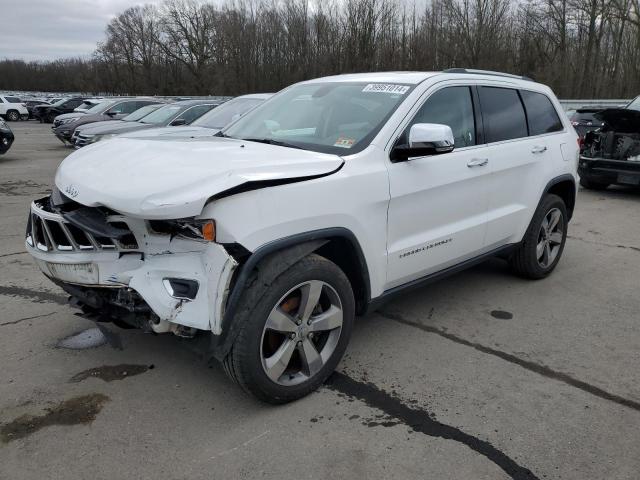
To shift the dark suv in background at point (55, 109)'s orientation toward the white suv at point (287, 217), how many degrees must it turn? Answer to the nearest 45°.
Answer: approximately 45° to its left

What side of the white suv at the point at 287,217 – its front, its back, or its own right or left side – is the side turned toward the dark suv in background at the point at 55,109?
right

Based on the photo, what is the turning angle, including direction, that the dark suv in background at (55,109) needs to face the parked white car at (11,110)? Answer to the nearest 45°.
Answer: approximately 90° to its right

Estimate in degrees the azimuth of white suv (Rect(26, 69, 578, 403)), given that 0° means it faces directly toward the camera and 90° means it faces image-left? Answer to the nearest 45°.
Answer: approximately 45°

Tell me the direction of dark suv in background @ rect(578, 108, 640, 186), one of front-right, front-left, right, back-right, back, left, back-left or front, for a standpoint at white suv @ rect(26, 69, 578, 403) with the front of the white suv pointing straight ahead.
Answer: back

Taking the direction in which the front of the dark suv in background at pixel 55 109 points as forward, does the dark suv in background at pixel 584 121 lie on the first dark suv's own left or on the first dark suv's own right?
on the first dark suv's own left

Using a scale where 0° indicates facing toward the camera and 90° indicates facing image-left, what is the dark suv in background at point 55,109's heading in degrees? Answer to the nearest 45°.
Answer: approximately 45°

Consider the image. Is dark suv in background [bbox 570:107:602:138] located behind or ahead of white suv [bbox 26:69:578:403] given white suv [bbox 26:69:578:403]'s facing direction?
behind
